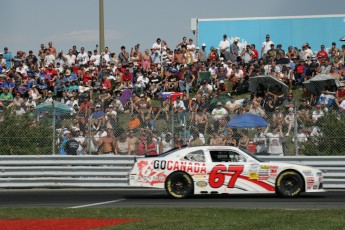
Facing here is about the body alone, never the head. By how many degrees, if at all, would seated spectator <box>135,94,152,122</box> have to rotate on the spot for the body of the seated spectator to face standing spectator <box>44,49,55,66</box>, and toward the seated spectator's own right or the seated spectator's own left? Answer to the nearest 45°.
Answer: approximately 135° to the seated spectator's own right

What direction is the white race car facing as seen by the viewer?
to the viewer's right

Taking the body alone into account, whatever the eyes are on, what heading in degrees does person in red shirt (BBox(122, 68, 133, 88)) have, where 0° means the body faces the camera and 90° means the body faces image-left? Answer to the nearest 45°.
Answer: approximately 0°

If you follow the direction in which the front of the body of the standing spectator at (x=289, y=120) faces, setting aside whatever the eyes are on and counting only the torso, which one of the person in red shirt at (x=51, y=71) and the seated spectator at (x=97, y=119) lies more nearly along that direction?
the seated spectator

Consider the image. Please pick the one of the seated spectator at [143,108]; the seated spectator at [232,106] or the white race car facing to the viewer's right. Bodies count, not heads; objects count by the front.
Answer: the white race car

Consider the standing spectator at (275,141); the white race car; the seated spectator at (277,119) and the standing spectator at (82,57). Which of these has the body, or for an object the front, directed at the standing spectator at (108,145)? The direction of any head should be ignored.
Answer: the standing spectator at (82,57)

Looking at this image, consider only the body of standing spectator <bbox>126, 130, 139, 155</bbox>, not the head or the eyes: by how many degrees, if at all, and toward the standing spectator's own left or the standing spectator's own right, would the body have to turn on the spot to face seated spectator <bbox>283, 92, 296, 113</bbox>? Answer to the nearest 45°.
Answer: approximately 90° to the standing spectator's own left

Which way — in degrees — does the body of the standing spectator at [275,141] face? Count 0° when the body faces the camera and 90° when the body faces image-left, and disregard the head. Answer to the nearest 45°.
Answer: approximately 0°

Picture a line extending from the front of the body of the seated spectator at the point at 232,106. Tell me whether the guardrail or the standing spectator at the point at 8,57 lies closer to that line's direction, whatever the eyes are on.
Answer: the guardrail

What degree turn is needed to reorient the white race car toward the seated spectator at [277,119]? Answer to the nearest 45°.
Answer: approximately 45° to its left
